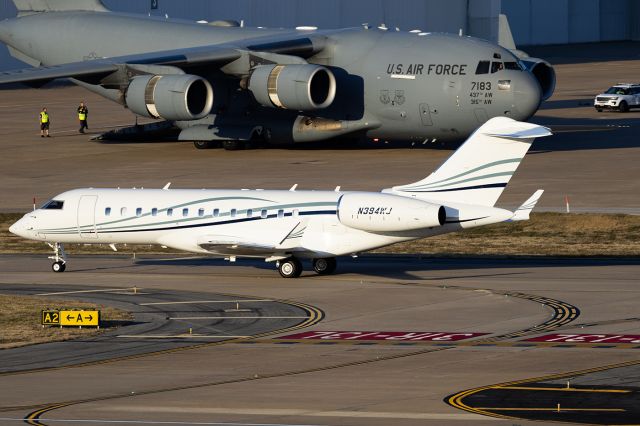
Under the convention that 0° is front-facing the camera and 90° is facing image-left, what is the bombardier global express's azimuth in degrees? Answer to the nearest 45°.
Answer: approximately 90°
